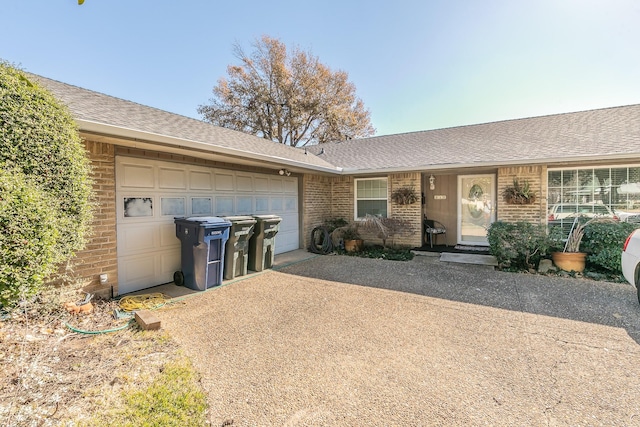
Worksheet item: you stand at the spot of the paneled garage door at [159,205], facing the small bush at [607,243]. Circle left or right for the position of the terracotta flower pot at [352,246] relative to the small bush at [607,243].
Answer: left

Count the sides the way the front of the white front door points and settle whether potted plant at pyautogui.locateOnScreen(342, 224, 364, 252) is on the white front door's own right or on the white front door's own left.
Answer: on the white front door's own right

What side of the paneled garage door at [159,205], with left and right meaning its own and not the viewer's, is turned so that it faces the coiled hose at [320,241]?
left

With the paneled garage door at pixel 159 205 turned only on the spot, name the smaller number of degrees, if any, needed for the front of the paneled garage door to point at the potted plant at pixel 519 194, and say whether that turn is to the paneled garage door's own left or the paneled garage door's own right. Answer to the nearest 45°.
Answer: approximately 45° to the paneled garage door's own left

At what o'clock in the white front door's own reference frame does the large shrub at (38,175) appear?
The large shrub is roughly at 1 o'clock from the white front door.

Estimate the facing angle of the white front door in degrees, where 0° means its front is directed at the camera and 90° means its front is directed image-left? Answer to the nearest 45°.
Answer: approximately 0°

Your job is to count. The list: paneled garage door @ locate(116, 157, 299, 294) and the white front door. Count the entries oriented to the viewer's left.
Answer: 0

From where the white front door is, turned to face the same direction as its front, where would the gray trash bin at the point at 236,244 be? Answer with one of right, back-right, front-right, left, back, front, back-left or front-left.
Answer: front-right

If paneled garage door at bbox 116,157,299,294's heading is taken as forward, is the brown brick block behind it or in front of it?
in front
